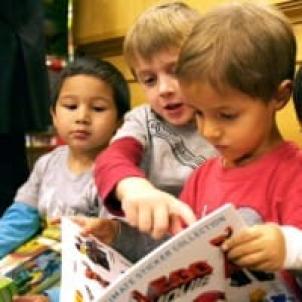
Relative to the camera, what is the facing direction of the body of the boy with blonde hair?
toward the camera

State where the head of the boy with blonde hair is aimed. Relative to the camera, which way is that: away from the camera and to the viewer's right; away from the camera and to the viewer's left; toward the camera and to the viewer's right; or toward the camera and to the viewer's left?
toward the camera and to the viewer's right

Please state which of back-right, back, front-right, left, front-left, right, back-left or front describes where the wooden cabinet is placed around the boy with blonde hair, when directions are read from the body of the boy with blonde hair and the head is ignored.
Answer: back

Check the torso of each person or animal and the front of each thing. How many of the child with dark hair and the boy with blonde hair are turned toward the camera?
2
